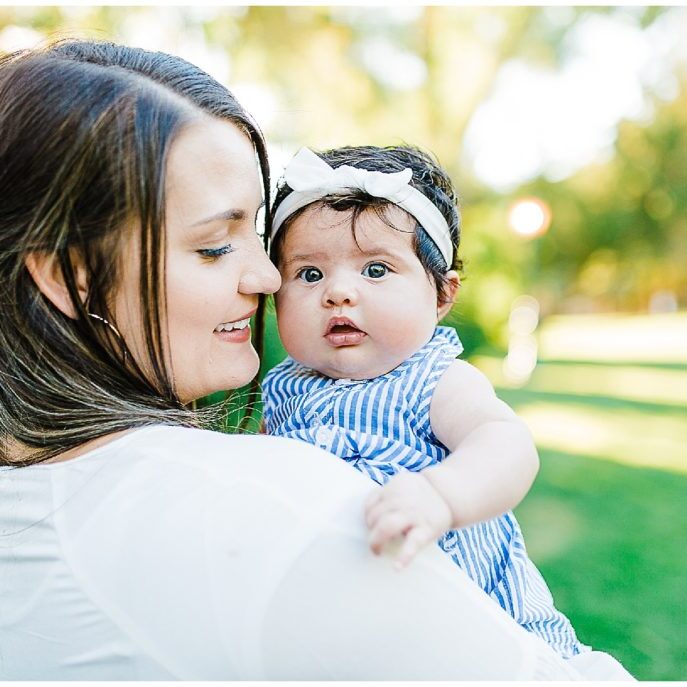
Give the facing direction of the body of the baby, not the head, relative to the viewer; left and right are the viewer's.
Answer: facing the viewer and to the left of the viewer

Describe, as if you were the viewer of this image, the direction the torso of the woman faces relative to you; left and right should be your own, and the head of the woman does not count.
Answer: facing away from the viewer and to the right of the viewer

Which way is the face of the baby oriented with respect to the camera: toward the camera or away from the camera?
toward the camera
